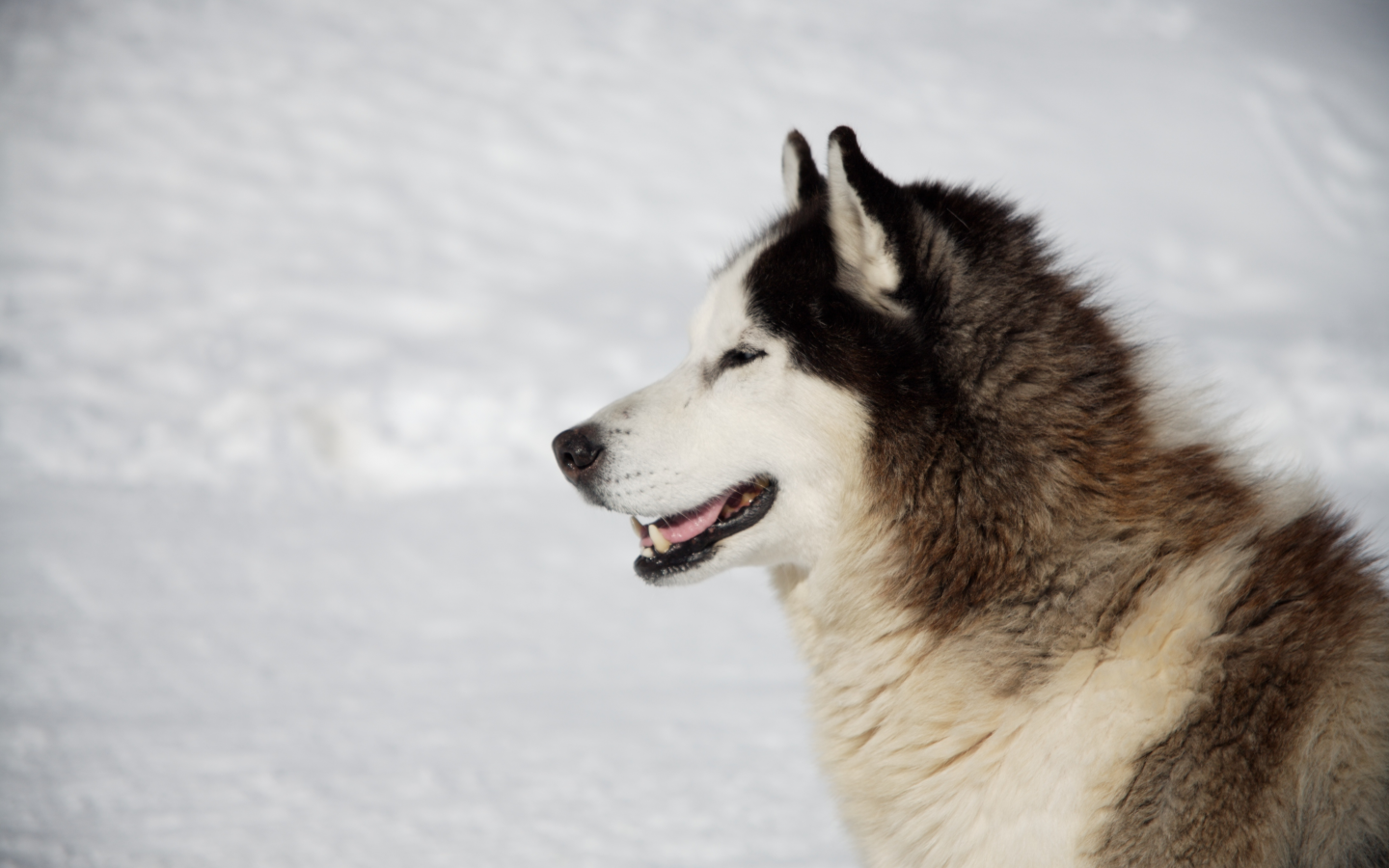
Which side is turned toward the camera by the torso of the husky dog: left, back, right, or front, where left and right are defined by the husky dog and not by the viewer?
left
